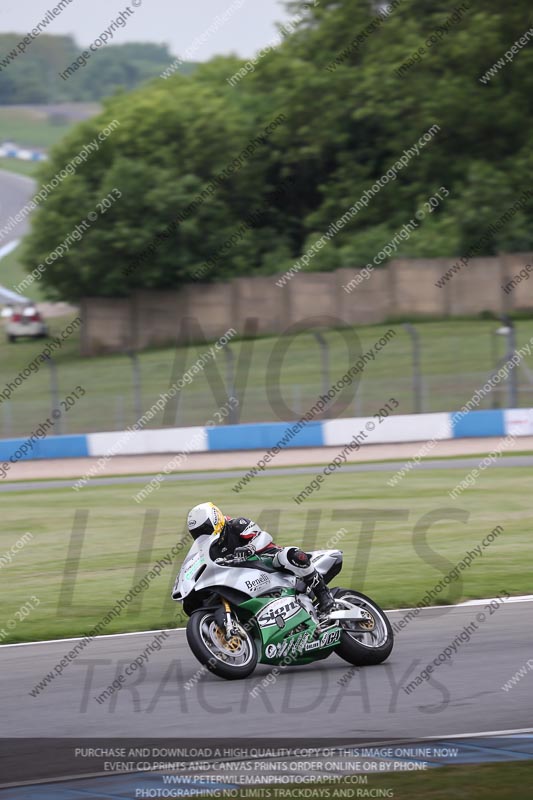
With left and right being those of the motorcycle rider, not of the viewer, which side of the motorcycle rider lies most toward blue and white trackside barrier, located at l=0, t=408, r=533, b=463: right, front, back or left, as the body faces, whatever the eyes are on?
right

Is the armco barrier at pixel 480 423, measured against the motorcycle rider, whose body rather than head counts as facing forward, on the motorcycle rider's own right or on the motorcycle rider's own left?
on the motorcycle rider's own right

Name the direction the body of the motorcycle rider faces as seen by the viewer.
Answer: to the viewer's left

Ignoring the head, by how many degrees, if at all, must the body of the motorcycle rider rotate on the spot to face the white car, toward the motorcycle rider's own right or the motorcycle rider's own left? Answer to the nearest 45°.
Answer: approximately 90° to the motorcycle rider's own right

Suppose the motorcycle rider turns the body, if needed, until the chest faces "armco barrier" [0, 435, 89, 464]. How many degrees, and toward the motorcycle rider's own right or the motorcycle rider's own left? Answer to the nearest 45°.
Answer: approximately 90° to the motorcycle rider's own right
